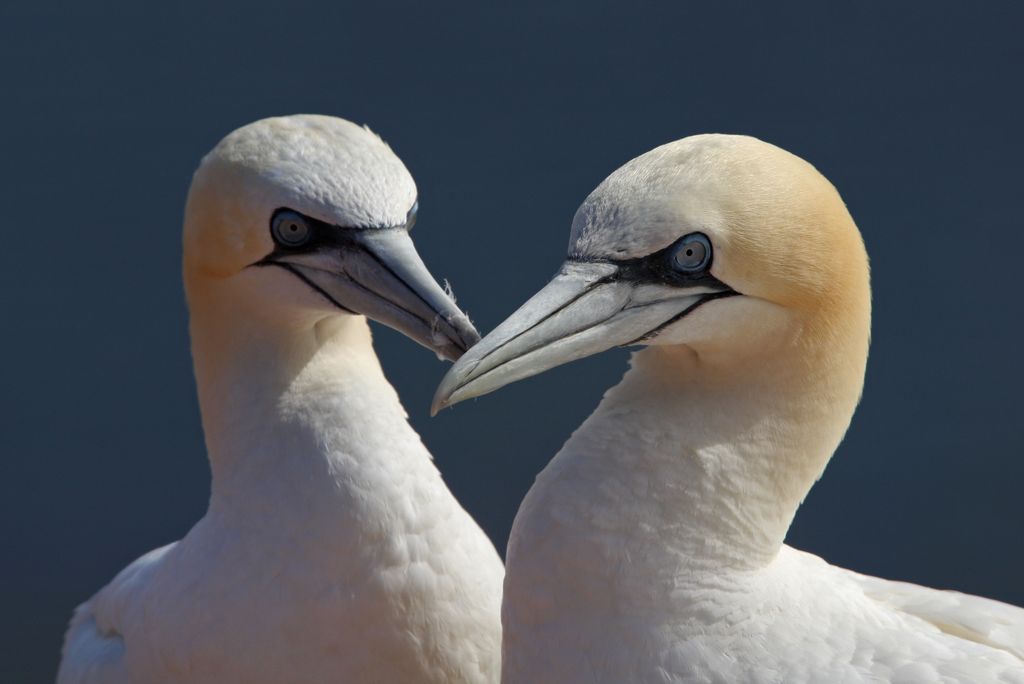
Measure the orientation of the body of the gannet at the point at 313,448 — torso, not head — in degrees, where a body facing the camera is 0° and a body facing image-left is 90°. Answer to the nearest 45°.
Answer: approximately 315°
